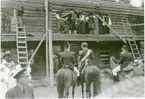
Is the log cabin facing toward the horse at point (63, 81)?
yes

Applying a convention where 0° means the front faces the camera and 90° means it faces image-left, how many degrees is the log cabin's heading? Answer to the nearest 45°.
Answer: approximately 0°

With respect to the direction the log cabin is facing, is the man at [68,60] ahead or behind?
ahead

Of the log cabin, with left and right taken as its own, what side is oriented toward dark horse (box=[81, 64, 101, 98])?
front

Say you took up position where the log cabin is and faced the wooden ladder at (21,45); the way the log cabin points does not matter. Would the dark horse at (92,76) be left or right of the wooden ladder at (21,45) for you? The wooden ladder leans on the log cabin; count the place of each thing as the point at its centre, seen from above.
left

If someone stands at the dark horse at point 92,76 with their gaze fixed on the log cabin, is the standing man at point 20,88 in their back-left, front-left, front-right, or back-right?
back-left
